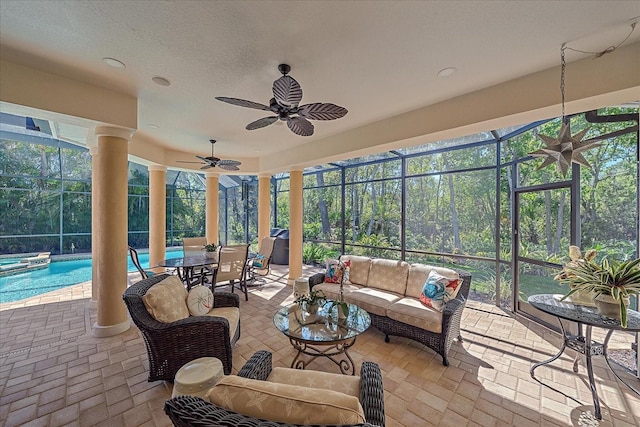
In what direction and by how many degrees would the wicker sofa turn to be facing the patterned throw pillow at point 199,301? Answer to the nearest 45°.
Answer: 0° — it already faces it

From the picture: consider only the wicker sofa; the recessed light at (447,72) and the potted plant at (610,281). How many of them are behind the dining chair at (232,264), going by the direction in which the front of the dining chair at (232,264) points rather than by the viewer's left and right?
3

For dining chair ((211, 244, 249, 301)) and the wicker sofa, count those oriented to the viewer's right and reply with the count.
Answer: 0

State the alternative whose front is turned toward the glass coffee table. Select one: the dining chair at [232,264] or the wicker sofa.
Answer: the wicker sofa

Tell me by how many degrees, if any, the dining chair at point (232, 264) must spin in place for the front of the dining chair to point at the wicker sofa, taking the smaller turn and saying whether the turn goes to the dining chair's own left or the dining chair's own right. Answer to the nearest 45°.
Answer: approximately 180°

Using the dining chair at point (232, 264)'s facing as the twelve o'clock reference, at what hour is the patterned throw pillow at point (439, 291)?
The patterned throw pillow is roughly at 6 o'clock from the dining chair.

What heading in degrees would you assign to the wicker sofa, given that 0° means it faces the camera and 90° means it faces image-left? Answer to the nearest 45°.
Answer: approximately 45°

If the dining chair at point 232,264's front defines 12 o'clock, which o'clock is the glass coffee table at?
The glass coffee table is roughly at 7 o'clock from the dining chair.

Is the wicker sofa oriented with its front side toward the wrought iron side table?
no

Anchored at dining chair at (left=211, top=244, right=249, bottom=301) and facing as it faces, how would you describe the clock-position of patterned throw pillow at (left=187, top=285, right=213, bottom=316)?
The patterned throw pillow is roughly at 8 o'clock from the dining chair.

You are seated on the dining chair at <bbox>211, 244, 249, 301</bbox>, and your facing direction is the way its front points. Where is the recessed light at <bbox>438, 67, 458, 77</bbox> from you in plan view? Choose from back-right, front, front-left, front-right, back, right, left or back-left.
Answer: back

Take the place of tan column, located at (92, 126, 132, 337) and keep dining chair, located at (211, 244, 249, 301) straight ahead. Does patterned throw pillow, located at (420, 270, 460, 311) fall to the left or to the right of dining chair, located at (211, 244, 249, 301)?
right

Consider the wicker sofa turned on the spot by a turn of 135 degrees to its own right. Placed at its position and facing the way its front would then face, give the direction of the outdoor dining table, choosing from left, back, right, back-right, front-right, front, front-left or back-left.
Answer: left

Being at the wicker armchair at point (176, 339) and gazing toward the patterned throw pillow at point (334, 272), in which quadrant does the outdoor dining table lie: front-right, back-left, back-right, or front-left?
front-left

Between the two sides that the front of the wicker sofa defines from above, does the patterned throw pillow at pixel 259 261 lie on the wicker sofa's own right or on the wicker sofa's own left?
on the wicker sofa's own right

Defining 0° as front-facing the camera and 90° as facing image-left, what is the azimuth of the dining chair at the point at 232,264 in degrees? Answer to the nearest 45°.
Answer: approximately 135°

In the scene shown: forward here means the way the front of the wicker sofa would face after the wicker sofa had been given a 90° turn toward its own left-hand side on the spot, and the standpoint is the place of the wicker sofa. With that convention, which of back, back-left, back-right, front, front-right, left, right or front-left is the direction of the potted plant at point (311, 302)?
right
